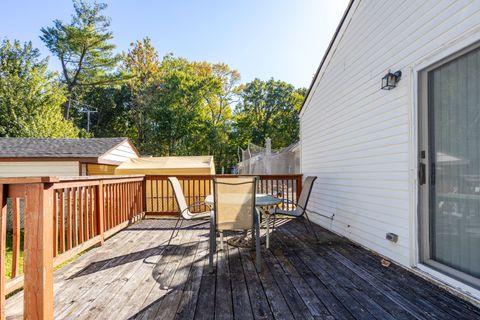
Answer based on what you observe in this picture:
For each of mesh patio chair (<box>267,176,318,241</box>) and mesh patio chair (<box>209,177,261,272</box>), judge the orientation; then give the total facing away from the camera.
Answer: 1

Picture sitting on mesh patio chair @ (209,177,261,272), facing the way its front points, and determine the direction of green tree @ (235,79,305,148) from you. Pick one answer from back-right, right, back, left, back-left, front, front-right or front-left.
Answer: front

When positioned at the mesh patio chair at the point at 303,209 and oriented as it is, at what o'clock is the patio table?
The patio table is roughly at 11 o'clock from the mesh patio chair.

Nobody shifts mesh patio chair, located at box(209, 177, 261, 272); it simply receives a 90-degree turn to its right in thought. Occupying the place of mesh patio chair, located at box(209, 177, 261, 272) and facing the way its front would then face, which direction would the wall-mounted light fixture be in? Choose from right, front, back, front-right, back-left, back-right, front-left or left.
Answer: front

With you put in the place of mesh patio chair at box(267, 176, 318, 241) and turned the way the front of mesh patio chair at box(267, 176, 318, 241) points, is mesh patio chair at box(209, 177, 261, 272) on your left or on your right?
on your left

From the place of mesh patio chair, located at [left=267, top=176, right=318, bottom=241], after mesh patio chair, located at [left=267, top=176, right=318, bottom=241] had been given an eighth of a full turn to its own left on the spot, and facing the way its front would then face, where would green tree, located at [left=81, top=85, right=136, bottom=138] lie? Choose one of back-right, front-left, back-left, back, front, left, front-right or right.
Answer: right

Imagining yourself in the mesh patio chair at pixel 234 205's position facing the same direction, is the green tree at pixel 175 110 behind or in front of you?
in front

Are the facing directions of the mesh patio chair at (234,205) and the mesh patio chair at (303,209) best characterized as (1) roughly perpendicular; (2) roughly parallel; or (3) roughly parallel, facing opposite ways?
roughly perpendicular

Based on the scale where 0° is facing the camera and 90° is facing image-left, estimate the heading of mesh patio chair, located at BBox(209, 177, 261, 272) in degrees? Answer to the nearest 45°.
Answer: approximately 180°

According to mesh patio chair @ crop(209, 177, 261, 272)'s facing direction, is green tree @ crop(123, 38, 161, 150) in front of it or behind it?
in front

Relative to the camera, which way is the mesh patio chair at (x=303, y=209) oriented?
to the viewer's left

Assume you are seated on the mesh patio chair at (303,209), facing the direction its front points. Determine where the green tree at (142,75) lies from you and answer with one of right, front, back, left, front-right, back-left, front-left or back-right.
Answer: front-right

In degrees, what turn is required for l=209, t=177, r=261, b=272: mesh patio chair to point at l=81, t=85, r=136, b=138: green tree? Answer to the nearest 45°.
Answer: approximately 45° to its left

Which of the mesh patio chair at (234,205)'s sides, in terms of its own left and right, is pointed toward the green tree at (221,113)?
front

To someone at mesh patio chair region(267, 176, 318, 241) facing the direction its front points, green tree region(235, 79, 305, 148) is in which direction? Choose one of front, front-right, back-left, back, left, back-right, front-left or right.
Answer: right

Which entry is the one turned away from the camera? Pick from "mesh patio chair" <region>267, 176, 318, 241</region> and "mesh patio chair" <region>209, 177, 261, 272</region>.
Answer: "mesh patio chair" <region>209, 177, 261, 272</region>
